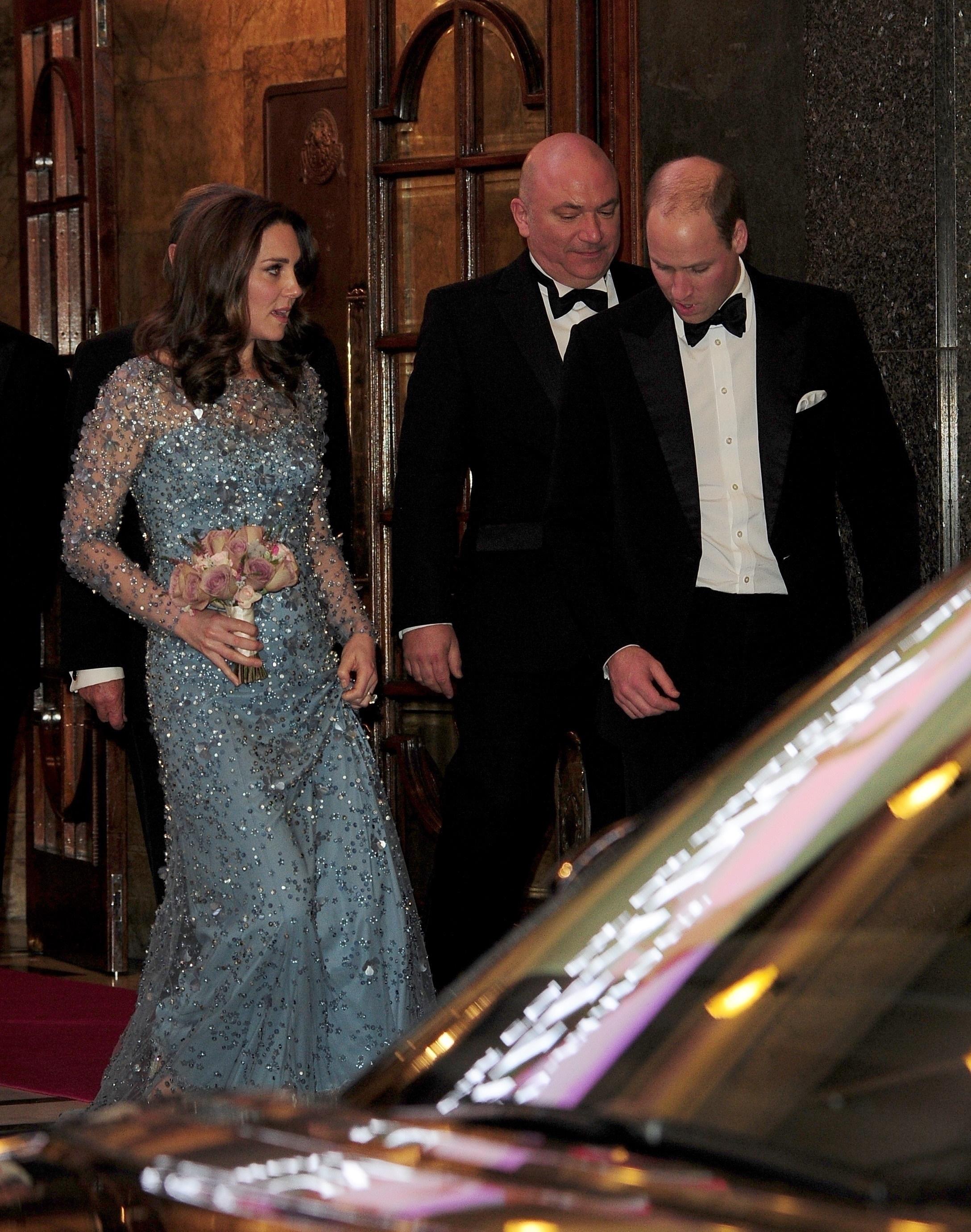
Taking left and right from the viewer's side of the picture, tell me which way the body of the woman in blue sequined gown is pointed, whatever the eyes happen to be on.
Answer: facing the viewer and to the right of the viewer

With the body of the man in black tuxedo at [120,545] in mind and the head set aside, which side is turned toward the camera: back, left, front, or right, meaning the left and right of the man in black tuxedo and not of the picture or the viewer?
front

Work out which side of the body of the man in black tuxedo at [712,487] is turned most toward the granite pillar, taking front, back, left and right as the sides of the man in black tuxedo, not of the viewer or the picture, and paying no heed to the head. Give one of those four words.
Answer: back

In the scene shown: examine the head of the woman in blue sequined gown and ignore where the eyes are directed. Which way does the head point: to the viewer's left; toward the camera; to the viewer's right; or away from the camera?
to the viewer's right

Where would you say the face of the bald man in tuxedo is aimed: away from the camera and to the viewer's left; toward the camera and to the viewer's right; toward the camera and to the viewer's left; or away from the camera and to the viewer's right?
toward the camera and to the viewer's right

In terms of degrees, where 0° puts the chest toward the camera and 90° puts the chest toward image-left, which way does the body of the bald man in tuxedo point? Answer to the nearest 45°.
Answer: approximately 315°

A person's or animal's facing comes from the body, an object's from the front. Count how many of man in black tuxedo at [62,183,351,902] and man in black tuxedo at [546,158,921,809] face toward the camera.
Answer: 2

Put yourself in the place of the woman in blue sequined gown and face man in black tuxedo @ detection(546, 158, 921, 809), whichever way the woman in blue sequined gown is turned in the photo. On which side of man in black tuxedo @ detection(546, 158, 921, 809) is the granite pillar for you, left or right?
left

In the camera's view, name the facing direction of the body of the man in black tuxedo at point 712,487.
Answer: toward the camera

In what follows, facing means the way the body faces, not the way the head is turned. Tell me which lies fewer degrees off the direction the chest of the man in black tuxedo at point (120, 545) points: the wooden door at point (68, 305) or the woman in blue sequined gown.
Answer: the woman in blue sequined gown

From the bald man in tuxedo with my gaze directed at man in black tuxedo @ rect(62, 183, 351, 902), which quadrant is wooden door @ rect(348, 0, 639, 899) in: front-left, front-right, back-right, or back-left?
front-right

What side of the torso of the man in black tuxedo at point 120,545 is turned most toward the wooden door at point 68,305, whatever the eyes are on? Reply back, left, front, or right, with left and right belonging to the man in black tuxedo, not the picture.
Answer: back

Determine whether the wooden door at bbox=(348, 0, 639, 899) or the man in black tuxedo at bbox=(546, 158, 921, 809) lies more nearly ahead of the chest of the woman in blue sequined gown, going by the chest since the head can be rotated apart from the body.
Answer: the man in black tuxedo
